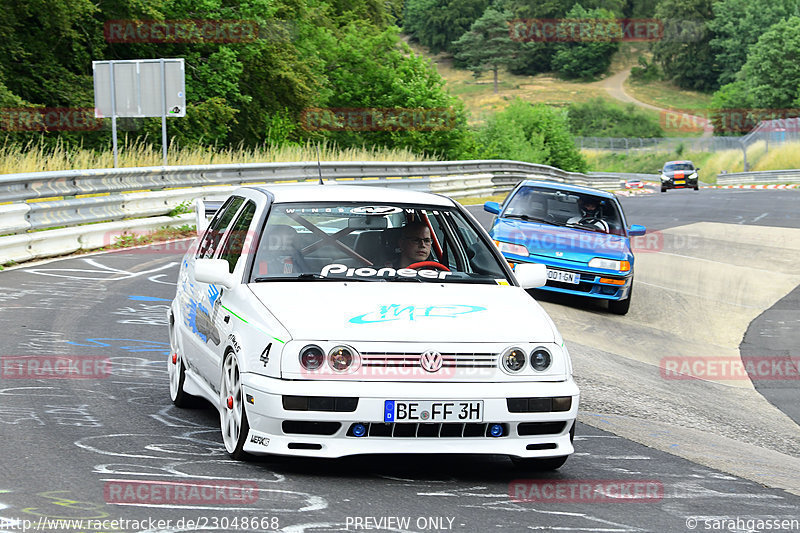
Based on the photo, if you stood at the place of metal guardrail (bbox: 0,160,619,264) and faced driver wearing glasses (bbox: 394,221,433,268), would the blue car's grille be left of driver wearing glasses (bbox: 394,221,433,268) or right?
left

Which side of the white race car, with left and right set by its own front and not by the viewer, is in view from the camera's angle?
front

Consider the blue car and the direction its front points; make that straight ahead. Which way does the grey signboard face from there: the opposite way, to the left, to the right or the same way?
the opposite way

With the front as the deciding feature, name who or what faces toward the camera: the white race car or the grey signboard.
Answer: the white race car

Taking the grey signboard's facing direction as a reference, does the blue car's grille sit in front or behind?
behind

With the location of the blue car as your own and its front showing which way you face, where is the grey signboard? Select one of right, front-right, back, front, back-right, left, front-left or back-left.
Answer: back-right

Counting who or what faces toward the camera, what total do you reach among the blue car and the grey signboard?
1

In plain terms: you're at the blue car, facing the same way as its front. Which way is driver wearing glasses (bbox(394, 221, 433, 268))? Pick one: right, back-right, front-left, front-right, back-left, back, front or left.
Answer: front

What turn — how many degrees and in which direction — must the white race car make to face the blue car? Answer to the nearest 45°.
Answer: approximately 180°

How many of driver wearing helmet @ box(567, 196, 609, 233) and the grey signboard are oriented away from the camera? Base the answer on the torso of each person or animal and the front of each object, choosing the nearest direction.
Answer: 1

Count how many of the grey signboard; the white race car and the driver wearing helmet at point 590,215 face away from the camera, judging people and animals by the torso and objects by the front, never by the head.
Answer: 1

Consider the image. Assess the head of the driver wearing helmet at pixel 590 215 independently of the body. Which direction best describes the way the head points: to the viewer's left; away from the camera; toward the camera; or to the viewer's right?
toward the camera

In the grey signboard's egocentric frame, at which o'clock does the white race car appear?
The white race car is roughly at 6 o'clock from the grey signboard.

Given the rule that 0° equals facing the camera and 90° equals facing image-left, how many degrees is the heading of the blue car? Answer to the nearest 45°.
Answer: approximately 0°

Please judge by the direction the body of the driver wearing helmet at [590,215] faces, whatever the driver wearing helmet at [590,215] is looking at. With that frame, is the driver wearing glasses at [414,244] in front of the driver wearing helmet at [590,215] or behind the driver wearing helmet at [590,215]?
in front

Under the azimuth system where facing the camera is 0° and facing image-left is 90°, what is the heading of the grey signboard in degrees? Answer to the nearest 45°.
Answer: approximately 180°
